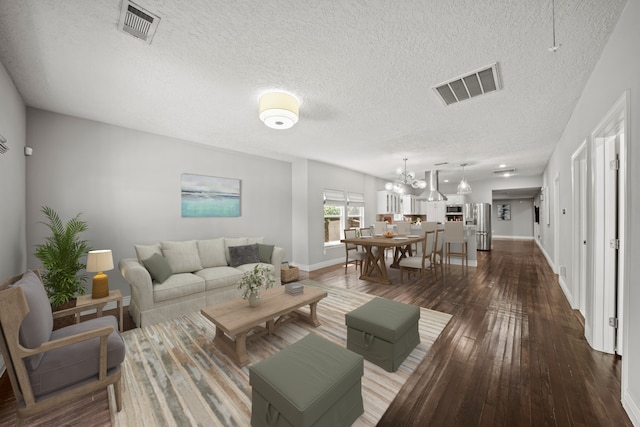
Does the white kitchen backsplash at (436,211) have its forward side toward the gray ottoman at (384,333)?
yes

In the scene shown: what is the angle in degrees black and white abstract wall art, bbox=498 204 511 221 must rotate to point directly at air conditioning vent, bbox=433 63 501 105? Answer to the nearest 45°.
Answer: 0° — it already faces it

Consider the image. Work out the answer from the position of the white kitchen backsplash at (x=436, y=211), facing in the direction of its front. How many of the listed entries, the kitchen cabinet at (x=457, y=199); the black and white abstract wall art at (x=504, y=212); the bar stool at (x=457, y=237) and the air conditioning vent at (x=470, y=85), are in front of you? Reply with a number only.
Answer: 2

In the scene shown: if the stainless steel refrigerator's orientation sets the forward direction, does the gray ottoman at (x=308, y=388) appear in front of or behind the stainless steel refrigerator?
in front

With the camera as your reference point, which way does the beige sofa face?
facing the viewer and to the right of the viewer

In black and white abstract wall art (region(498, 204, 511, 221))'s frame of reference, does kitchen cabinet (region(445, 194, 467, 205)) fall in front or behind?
in front

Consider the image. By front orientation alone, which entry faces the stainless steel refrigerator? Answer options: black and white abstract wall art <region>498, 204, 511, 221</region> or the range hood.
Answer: the black and white abstract wall art

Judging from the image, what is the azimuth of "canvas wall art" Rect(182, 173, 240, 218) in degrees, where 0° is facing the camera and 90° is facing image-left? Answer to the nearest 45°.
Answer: approximately 315°

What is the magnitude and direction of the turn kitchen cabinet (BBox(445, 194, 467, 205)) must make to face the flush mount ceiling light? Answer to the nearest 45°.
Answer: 0° — it already faces it

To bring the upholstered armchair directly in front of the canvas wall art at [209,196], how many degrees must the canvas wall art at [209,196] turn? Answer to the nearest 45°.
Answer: approximately 45° to its right

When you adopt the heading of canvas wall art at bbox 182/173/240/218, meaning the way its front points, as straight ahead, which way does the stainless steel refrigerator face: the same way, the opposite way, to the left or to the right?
to the right

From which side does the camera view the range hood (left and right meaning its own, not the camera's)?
front

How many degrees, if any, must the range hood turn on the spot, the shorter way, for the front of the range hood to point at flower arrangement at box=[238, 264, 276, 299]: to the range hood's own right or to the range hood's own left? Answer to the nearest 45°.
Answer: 0° — it already faces it

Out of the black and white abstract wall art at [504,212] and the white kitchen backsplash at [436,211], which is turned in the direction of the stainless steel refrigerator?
the black and white abstract wall art

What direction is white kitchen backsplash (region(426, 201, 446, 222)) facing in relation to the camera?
toward the camera
